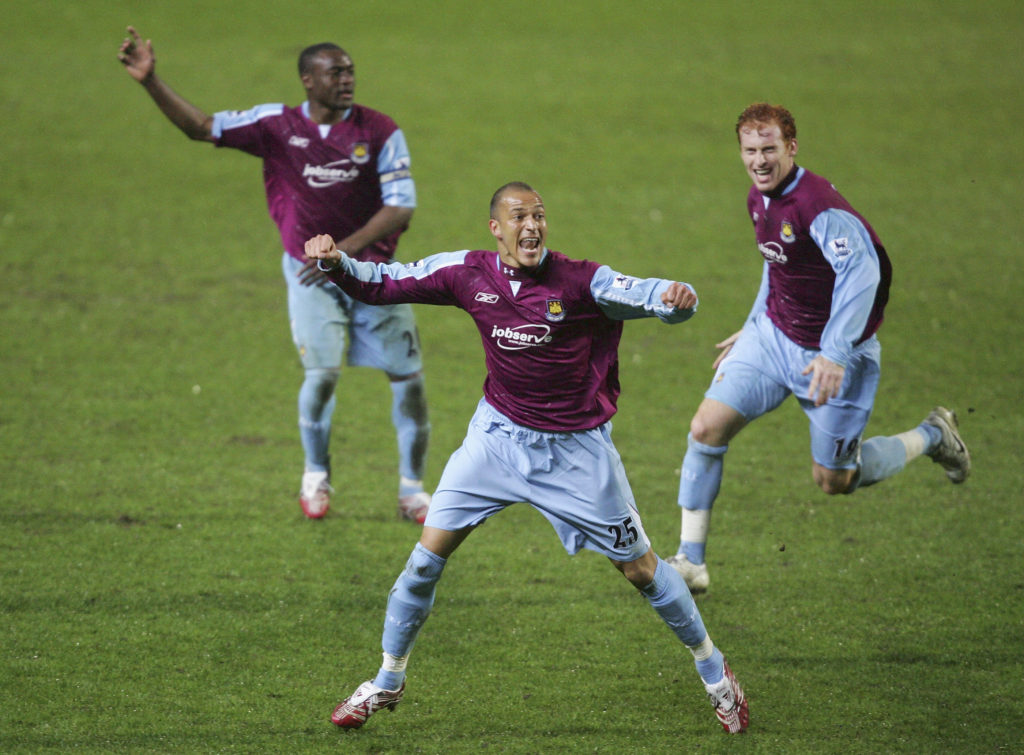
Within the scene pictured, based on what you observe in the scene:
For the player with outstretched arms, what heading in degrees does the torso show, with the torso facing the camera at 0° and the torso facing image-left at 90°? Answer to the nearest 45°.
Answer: approximately 0°
